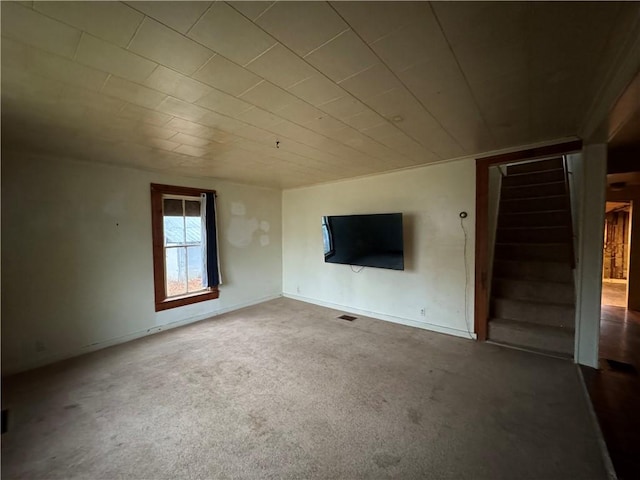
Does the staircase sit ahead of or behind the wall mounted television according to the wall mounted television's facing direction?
behind

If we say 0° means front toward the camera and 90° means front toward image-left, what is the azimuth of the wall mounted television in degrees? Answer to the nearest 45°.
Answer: approximately 45°

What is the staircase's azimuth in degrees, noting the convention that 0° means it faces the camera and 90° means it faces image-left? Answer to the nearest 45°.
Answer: approximately 0°

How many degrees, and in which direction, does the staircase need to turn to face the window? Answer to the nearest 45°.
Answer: approximately 45° to its right

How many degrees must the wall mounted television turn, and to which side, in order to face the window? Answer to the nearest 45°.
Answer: approximately 45° to its right

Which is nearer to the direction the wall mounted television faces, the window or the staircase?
the window
